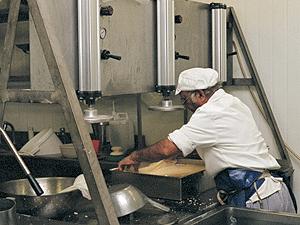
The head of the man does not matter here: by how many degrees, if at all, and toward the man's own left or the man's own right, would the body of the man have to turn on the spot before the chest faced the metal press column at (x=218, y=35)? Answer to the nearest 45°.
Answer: approximately 90° to the man's own right

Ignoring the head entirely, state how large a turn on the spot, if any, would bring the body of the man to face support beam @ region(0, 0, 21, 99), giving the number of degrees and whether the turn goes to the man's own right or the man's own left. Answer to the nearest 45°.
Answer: approximately 45° to the man's own left

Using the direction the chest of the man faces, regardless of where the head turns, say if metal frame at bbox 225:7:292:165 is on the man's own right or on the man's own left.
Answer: on the man's own right

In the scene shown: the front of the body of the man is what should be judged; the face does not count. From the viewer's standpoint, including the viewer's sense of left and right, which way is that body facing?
facing to the left of the viewer

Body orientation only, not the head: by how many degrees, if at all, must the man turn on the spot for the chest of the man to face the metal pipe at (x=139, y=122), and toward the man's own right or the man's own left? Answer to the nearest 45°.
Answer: approximately 45° to the man's own right

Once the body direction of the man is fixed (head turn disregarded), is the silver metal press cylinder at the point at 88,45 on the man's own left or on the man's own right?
on the man's own left

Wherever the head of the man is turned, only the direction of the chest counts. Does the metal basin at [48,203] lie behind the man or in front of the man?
in front

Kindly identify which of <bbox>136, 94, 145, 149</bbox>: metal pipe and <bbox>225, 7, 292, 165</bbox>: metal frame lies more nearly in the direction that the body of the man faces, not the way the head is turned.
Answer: the metal pipe

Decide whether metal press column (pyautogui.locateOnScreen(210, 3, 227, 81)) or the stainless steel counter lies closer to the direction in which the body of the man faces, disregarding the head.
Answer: the stainless steel counter

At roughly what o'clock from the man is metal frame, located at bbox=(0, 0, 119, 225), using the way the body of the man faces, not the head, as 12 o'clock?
The metal frame is roughly at 10 o'clock from the man.
